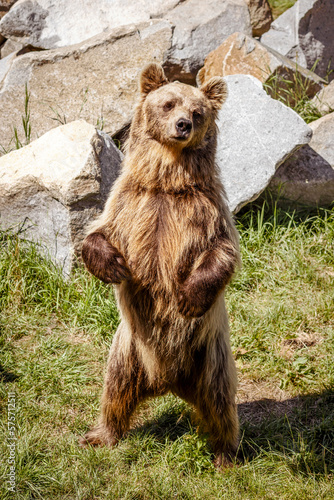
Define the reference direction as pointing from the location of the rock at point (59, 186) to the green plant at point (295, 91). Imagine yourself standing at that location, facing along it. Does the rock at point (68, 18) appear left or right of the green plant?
left

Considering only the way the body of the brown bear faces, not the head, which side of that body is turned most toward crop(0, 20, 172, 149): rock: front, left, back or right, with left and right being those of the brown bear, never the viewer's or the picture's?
back

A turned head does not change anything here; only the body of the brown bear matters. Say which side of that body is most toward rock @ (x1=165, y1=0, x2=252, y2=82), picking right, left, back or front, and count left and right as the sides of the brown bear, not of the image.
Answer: back

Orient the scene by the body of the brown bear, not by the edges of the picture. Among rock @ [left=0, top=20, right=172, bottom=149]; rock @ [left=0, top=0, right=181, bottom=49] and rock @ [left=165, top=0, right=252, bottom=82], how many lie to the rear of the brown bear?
3

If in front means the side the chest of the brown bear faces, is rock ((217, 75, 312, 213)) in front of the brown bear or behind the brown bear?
behind

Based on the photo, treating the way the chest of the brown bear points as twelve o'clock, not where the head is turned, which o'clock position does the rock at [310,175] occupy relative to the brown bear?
The rock is roughly at 7 o'clock from the brown bear.

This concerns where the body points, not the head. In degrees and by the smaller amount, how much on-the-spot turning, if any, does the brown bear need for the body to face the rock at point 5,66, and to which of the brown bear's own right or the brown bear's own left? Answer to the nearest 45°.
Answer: approximately 180°

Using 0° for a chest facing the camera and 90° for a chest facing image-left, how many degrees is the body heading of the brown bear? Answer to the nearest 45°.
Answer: approximately 0°

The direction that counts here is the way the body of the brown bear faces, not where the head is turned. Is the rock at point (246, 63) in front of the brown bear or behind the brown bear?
behind

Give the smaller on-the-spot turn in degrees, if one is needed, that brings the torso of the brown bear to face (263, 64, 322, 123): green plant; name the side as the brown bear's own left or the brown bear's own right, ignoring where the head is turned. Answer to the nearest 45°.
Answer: approximately 135° to the brown bear's own left

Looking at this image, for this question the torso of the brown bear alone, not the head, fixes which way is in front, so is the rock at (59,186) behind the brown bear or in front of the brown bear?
behind

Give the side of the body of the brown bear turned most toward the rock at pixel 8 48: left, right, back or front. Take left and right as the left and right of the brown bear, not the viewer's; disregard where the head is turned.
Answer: back

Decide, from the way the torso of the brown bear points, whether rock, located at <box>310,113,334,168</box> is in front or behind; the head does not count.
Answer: behind
